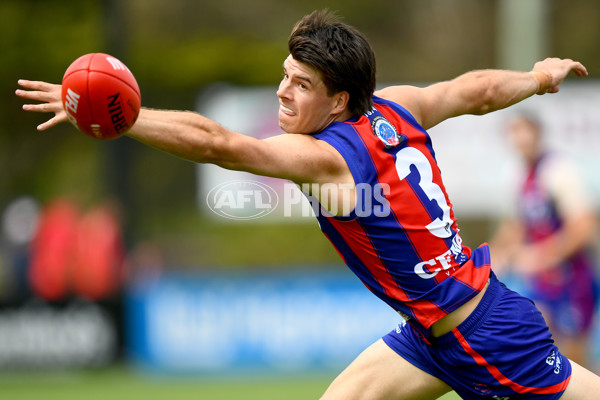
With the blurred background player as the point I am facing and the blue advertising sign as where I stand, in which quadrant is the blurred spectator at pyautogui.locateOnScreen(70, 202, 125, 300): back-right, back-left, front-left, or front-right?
back-right

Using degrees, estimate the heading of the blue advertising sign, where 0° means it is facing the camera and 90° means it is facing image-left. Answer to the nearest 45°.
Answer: approximately 0°

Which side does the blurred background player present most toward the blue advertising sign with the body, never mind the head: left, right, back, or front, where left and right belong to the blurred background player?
right

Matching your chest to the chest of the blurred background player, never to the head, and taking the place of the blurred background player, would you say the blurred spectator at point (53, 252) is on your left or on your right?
on your right

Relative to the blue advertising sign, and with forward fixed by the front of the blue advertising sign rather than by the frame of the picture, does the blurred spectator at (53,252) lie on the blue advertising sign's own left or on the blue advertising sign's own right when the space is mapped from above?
on the blue advertising sign's own right

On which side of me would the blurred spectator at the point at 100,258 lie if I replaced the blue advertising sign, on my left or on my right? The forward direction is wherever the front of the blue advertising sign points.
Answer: on my right
